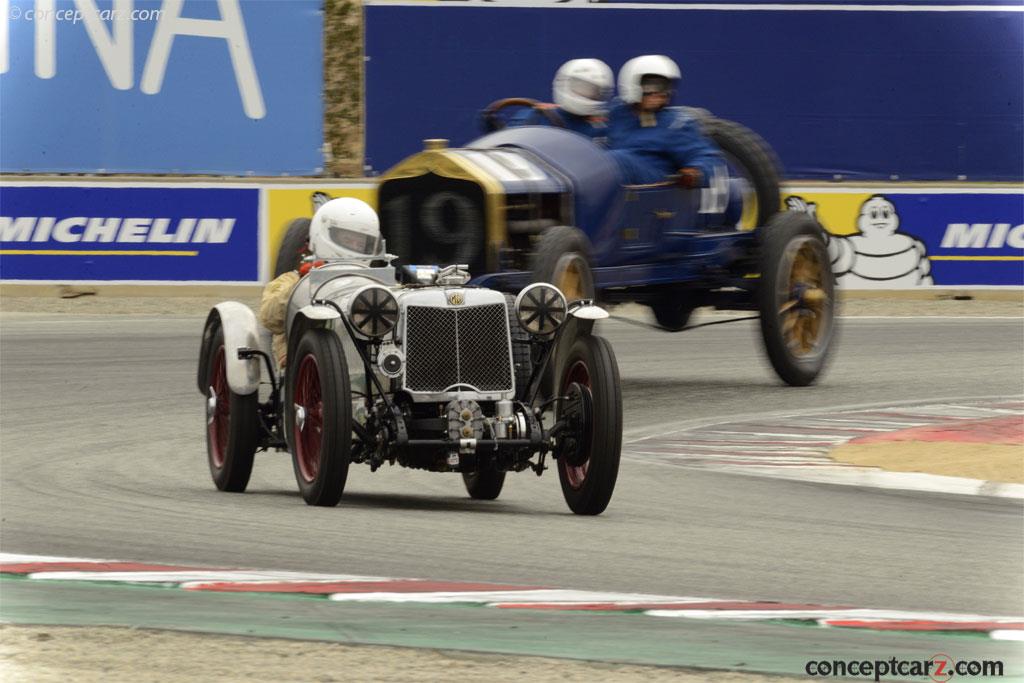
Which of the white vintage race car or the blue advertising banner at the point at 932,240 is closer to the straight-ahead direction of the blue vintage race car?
the white vintage race car

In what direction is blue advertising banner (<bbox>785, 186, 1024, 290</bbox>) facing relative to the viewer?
toward the camera

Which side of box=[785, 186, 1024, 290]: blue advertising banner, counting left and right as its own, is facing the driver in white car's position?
front

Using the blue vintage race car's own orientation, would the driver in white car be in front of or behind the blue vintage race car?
in front

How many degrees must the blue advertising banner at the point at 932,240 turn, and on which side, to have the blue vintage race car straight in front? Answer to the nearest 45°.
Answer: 0° — it already faces it

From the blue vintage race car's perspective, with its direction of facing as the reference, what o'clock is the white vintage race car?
The white vintage race car is roughly at 11 o'clock from the blue vintage race car.

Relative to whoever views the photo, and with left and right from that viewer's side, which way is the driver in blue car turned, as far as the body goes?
facing the viewer and to the left of the viewer

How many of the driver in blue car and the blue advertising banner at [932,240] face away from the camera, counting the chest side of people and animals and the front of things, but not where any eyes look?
0

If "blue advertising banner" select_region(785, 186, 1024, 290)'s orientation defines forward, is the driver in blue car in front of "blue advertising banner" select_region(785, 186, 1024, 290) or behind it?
in front
